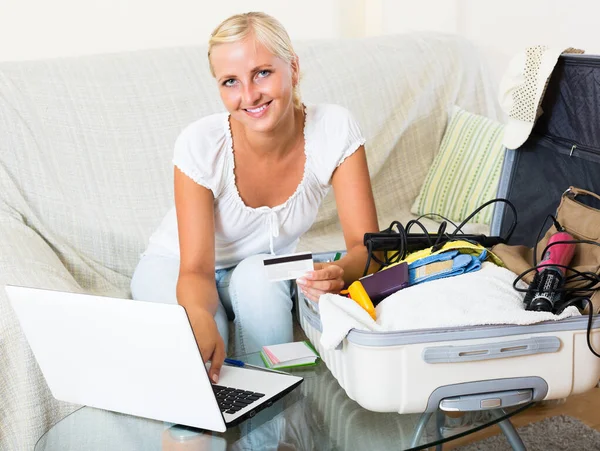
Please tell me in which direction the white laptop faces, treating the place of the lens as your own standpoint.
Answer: facing away from the viewer and to the right of the viewer

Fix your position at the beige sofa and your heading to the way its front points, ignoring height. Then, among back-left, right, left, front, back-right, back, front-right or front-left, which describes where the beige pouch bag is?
front-left

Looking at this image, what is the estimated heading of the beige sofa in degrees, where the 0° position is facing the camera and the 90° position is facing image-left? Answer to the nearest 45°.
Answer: approximately 0°

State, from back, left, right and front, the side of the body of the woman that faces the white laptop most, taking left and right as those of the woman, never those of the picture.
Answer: front

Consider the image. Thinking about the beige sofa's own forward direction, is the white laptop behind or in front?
in front

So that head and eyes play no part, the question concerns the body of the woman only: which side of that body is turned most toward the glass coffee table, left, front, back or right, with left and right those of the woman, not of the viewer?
front

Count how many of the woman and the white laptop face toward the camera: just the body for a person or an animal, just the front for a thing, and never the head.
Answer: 1
